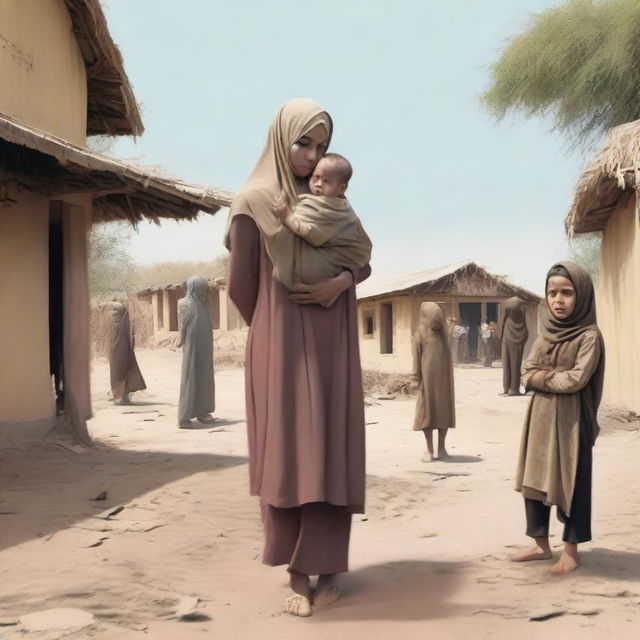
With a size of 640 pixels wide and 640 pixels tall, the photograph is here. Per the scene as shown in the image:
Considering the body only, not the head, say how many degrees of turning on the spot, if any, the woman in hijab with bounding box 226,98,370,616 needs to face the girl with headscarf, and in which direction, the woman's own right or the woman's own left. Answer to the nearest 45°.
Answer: approximately 45° to the woman's own left

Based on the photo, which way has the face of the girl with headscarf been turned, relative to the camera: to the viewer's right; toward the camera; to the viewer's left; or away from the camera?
toward the camera

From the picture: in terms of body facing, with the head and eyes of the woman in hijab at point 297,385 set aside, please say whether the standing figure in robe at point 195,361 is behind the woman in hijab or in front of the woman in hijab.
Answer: behind

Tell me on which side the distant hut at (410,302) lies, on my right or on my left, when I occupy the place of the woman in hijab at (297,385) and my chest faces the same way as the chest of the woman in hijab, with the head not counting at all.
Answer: on my left

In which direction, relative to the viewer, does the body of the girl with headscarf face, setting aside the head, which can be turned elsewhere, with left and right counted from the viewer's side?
facing the viewer and to the left of the viewer

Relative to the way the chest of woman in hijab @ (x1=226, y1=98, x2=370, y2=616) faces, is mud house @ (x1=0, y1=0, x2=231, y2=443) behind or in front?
behind

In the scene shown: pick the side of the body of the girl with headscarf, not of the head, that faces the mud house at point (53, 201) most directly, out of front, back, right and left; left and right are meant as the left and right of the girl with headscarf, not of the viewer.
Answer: right

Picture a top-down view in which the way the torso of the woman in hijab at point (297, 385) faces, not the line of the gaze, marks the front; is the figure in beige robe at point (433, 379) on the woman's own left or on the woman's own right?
on the woman's own left

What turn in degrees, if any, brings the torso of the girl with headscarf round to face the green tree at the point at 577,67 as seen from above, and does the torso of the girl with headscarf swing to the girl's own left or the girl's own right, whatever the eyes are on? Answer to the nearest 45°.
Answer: approximately 135° to the girl's own right

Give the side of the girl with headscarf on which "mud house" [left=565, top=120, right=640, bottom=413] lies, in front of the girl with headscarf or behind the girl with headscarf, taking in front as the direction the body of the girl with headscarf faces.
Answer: behind

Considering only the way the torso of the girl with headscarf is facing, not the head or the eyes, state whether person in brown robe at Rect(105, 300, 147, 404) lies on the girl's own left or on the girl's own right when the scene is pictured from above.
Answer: on the girl's own right
